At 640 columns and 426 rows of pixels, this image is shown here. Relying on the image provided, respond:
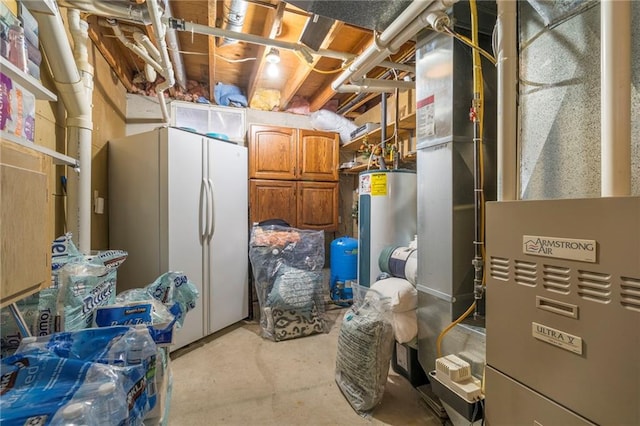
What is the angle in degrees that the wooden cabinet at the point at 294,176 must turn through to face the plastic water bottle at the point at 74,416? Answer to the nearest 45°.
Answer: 0° — it already faces it

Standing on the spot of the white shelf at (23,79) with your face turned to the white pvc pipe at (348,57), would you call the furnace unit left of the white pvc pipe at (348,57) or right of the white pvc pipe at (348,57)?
right

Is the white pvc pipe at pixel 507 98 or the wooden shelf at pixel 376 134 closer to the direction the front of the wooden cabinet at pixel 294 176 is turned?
the white pvc pipe

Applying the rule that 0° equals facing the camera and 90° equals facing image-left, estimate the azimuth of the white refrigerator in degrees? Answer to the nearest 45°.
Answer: approximately 315°

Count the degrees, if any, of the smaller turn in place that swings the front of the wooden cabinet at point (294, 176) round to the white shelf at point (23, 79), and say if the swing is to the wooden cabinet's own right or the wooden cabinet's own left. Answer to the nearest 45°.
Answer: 0° — it already faces it

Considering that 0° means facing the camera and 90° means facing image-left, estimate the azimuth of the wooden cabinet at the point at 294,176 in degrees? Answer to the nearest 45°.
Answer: approximately 0°

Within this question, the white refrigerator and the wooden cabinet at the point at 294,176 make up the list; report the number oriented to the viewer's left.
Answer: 0

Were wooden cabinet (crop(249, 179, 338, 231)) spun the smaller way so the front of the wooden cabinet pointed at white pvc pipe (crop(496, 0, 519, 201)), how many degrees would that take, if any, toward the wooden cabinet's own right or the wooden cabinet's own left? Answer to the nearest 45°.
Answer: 0° — it already faces it

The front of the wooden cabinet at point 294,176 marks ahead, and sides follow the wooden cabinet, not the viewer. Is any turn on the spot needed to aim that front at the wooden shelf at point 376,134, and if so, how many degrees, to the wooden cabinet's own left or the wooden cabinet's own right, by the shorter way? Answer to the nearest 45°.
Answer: approximately 45° to the wooden cabinet's own left

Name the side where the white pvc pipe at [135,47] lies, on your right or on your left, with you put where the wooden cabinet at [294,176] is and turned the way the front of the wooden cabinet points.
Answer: on your right

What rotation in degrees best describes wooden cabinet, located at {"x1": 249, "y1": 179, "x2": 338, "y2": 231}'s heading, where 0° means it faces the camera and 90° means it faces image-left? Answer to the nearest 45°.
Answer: approximately 0°
